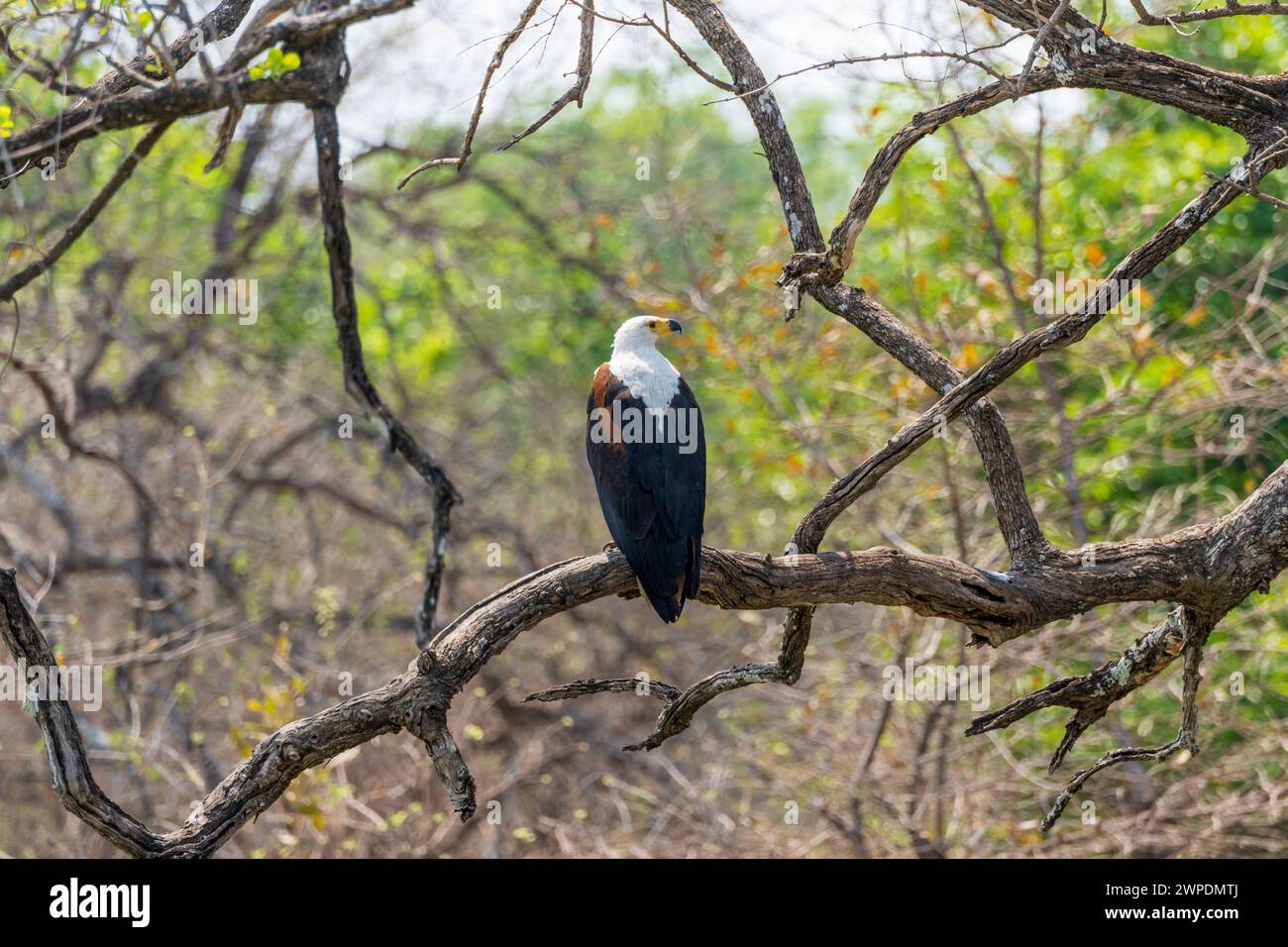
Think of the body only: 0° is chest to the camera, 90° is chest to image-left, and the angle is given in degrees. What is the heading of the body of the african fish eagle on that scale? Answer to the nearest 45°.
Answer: approximately 180°
